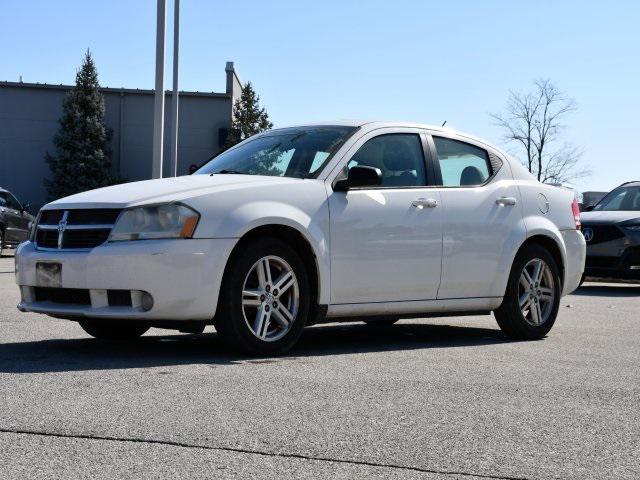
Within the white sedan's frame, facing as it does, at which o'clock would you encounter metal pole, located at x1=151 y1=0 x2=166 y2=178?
The metal pole is roughly at 4 o'clock from the white sedan.

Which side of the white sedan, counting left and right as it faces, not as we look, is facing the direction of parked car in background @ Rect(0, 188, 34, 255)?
right

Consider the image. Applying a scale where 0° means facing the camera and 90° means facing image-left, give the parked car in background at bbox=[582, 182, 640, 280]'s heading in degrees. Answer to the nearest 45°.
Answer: approximately 45°

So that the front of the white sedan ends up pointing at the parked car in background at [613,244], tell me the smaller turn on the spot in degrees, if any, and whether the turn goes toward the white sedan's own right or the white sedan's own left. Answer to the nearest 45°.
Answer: approximately 180°

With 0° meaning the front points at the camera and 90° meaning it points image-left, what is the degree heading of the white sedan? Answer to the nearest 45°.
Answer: approximately 45°

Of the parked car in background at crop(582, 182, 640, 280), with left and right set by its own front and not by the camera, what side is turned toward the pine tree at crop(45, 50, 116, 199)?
right
